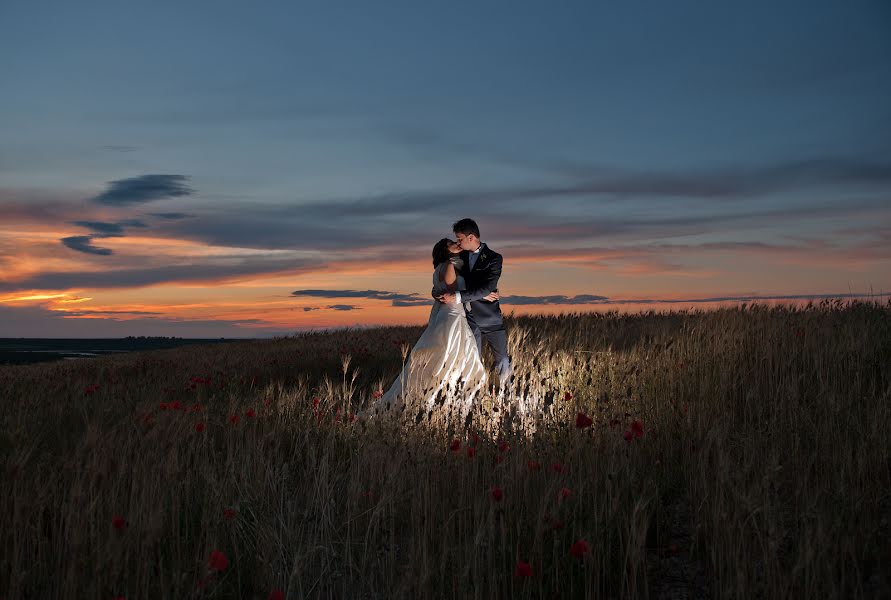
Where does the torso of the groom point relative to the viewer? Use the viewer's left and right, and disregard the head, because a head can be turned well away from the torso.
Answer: facing the viewer and to the left of the viewer

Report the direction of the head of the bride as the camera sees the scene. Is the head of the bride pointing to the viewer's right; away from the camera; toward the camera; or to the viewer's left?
to the viewer's right

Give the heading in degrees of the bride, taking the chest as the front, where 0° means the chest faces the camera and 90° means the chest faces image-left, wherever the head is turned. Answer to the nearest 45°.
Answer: approximately 270°

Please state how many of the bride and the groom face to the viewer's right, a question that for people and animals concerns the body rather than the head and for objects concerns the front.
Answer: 1
